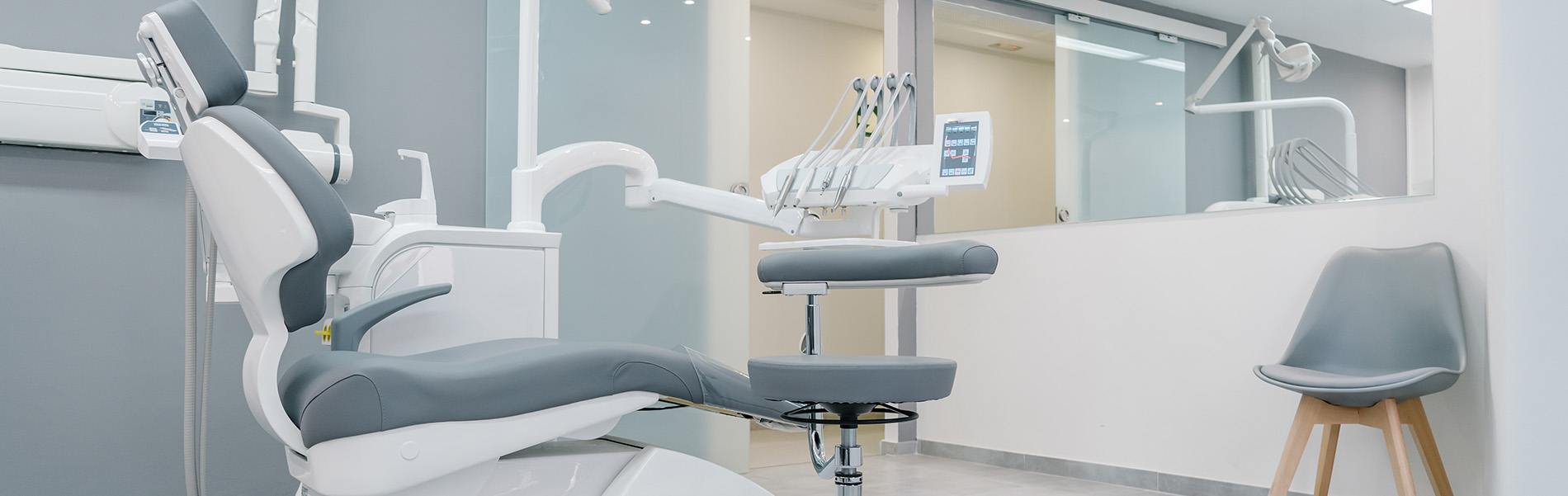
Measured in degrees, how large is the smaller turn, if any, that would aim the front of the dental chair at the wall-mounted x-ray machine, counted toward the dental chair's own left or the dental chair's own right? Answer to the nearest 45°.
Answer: approximately 135° to the dental chair's own left

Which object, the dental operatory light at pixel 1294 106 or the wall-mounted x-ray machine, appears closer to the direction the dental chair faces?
the dental operatory light

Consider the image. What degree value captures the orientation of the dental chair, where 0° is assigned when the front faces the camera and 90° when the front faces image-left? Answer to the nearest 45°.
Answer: approximately 270°
